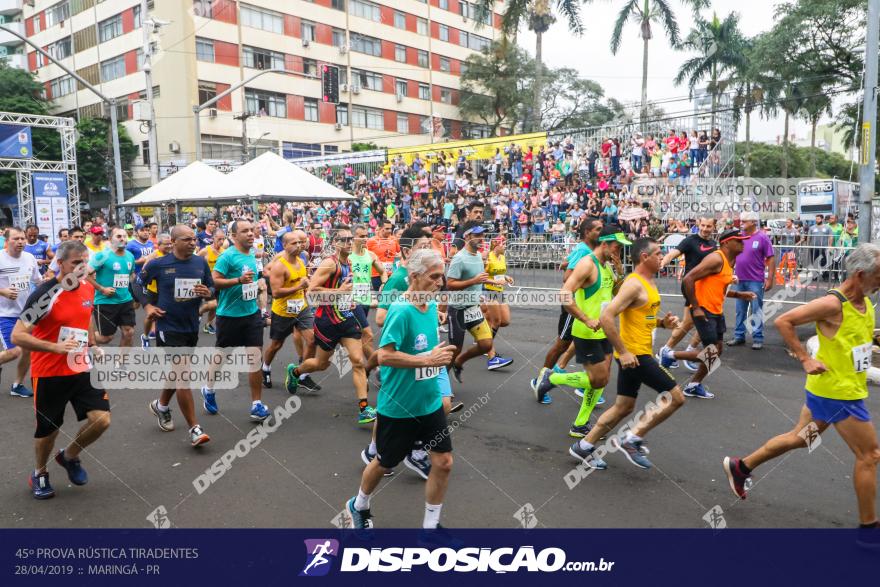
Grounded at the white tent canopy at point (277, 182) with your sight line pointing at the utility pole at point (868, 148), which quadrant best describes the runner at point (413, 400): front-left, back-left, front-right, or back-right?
front-right

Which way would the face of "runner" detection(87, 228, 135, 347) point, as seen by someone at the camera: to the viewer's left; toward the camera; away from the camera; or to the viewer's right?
toward the camera

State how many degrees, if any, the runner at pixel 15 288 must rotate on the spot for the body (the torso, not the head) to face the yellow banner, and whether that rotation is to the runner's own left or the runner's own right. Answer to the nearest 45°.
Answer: approximately 90° to the runner's own left

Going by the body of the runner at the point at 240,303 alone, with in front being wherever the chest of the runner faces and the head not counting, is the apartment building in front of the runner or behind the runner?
behind

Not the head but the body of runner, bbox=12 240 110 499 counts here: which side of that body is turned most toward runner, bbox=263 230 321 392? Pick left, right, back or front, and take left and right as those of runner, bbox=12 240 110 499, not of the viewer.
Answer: left

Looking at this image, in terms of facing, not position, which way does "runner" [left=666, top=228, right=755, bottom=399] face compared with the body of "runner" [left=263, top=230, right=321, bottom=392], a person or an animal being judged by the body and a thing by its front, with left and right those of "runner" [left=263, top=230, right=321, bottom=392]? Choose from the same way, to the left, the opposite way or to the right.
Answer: the same way

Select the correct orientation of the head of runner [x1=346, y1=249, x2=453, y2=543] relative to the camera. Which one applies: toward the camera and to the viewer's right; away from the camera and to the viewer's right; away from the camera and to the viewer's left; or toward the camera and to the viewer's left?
toward the camera and to the viewer's right

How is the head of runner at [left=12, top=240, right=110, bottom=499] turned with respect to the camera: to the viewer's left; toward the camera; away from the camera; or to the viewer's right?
toward the camera

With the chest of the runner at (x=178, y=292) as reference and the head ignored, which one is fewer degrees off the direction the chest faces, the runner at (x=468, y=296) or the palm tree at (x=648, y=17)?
the runner

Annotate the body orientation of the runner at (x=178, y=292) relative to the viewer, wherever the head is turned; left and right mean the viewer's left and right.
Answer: facing the viewer and to the right of the viewer

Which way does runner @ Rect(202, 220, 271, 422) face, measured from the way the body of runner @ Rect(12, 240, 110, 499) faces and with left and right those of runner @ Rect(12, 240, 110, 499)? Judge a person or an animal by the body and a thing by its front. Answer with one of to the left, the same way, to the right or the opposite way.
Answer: the same way
